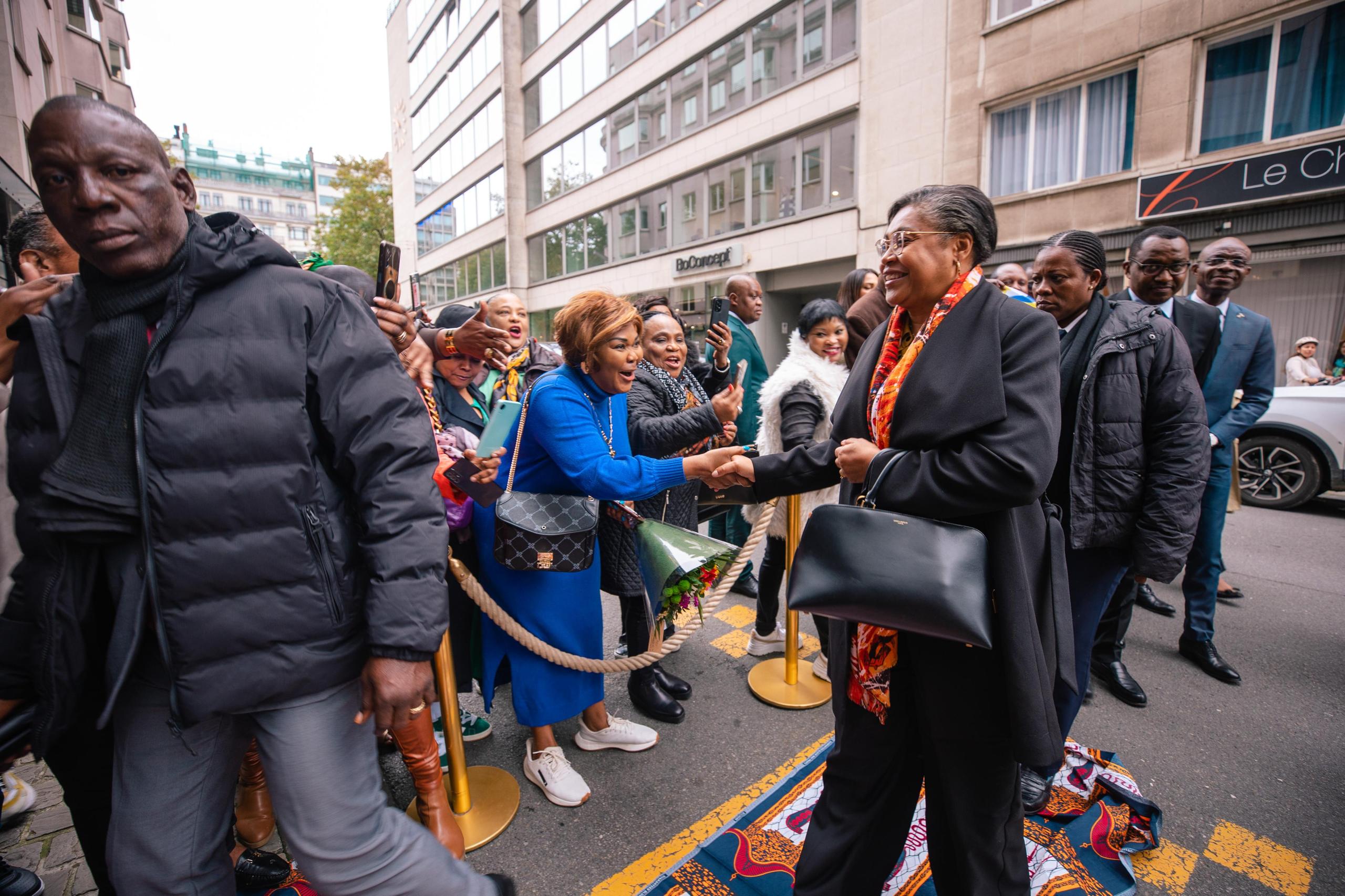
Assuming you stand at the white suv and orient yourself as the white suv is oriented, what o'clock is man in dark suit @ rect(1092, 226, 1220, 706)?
The man in dark suit is roughly at 9 o'clock from the white suv.

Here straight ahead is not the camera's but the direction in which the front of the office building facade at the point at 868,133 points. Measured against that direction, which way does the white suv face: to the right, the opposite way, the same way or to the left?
to the right

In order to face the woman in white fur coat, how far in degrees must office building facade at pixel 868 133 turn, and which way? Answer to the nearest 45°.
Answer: approximately 45° to its left

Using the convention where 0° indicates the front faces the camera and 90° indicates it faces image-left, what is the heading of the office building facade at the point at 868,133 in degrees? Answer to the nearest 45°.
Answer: approximately 45°

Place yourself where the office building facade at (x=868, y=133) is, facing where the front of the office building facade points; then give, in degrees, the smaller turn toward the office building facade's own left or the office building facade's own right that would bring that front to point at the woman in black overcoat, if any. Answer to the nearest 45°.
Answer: approximately 45° to the office building facade's own left

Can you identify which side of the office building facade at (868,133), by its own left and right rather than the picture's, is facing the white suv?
left

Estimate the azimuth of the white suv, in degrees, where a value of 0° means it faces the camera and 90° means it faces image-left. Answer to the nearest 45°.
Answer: approximately 90°

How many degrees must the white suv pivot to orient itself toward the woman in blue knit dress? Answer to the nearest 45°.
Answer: approximately 90° to its left
